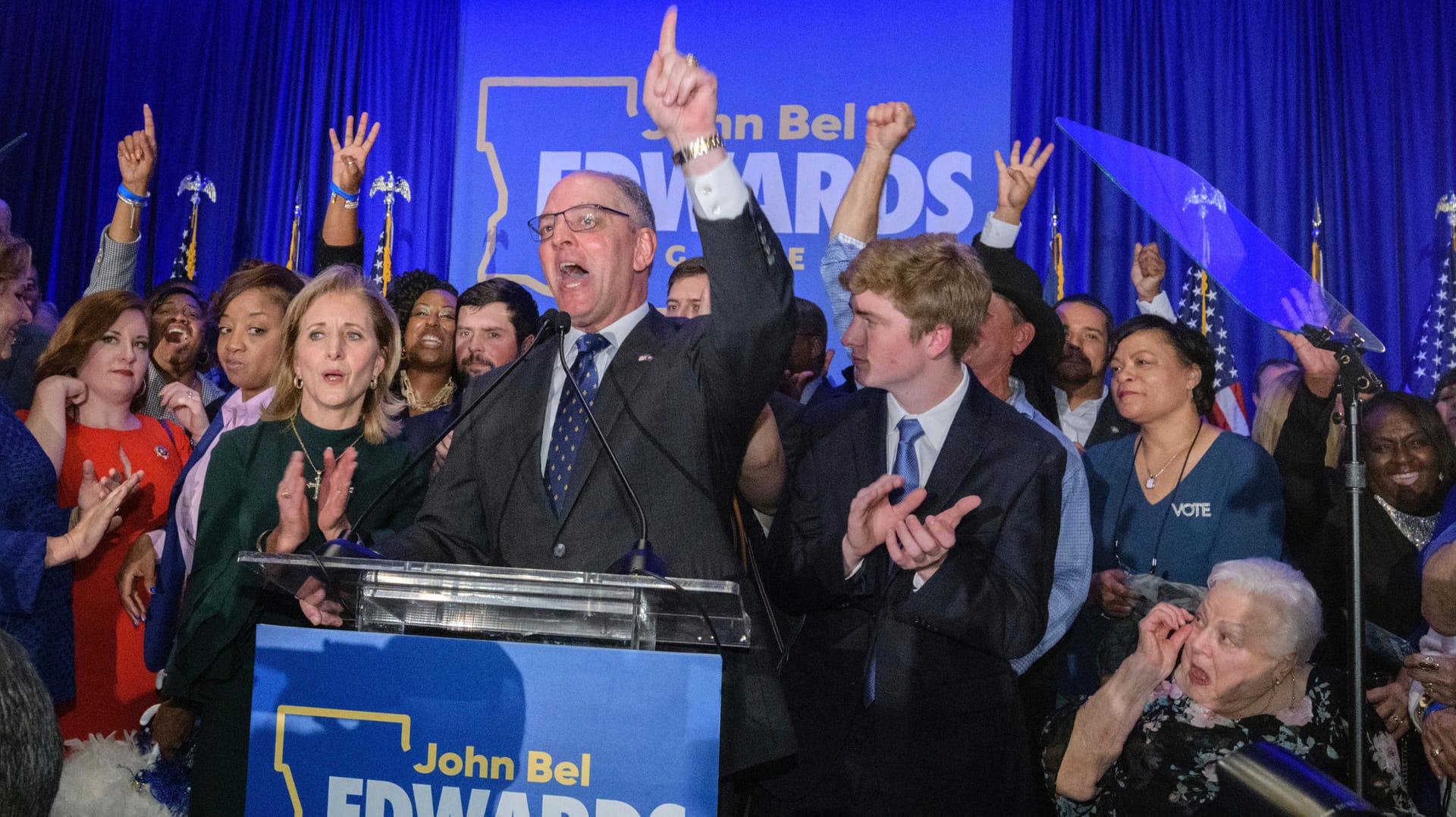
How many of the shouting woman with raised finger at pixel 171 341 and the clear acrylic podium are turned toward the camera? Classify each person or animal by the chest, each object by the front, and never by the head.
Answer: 2

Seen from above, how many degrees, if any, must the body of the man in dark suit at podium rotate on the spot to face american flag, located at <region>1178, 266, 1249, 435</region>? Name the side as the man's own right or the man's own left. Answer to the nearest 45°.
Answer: approximately 180°

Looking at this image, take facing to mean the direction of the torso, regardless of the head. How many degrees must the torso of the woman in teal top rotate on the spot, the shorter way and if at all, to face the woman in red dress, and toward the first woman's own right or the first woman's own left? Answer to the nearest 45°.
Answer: approximately 45° to the first woman's own right

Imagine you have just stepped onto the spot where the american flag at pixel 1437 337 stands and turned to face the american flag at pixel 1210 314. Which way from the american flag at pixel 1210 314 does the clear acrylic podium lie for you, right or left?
left

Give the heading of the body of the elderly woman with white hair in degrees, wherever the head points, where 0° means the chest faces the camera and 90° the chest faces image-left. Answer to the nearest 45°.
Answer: approximately 45°

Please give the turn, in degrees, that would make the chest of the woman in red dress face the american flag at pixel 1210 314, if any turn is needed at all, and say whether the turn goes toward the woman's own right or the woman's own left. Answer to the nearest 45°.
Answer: approximately 45° to the woman's own left

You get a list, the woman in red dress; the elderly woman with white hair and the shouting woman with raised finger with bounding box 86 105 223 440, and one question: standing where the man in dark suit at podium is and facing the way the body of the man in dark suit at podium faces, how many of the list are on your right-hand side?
2

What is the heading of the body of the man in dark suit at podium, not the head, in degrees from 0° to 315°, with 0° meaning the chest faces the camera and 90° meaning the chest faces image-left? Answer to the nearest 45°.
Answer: approximately 45°

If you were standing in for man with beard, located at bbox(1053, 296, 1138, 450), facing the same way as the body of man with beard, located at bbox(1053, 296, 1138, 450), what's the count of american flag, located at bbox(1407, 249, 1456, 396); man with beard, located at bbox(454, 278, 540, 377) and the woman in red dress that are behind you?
1

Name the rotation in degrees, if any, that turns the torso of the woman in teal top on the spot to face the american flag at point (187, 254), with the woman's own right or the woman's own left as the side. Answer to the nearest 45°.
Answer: approximately 45° to the woman's own right

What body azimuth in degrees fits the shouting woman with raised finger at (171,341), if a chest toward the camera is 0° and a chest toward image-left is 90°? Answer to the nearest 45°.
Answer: approximately 0°

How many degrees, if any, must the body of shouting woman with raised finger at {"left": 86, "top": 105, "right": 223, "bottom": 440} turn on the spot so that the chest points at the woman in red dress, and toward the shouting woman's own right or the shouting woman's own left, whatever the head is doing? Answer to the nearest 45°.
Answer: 0° — they already face them
